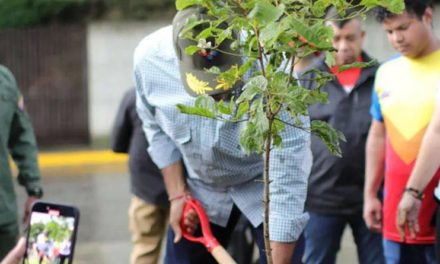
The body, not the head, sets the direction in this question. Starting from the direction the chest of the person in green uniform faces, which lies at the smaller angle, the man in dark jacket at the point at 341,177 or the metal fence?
the man in dark jacket

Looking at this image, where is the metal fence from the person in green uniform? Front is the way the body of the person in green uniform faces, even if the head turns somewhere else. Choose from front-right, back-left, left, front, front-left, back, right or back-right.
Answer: back

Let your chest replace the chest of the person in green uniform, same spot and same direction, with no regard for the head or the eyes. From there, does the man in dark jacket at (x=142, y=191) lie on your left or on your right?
on your left

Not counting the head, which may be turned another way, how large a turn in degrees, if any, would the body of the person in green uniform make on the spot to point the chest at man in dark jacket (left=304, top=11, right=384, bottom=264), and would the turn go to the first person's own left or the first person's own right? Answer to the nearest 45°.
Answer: approximately 90° to the first person's own left
